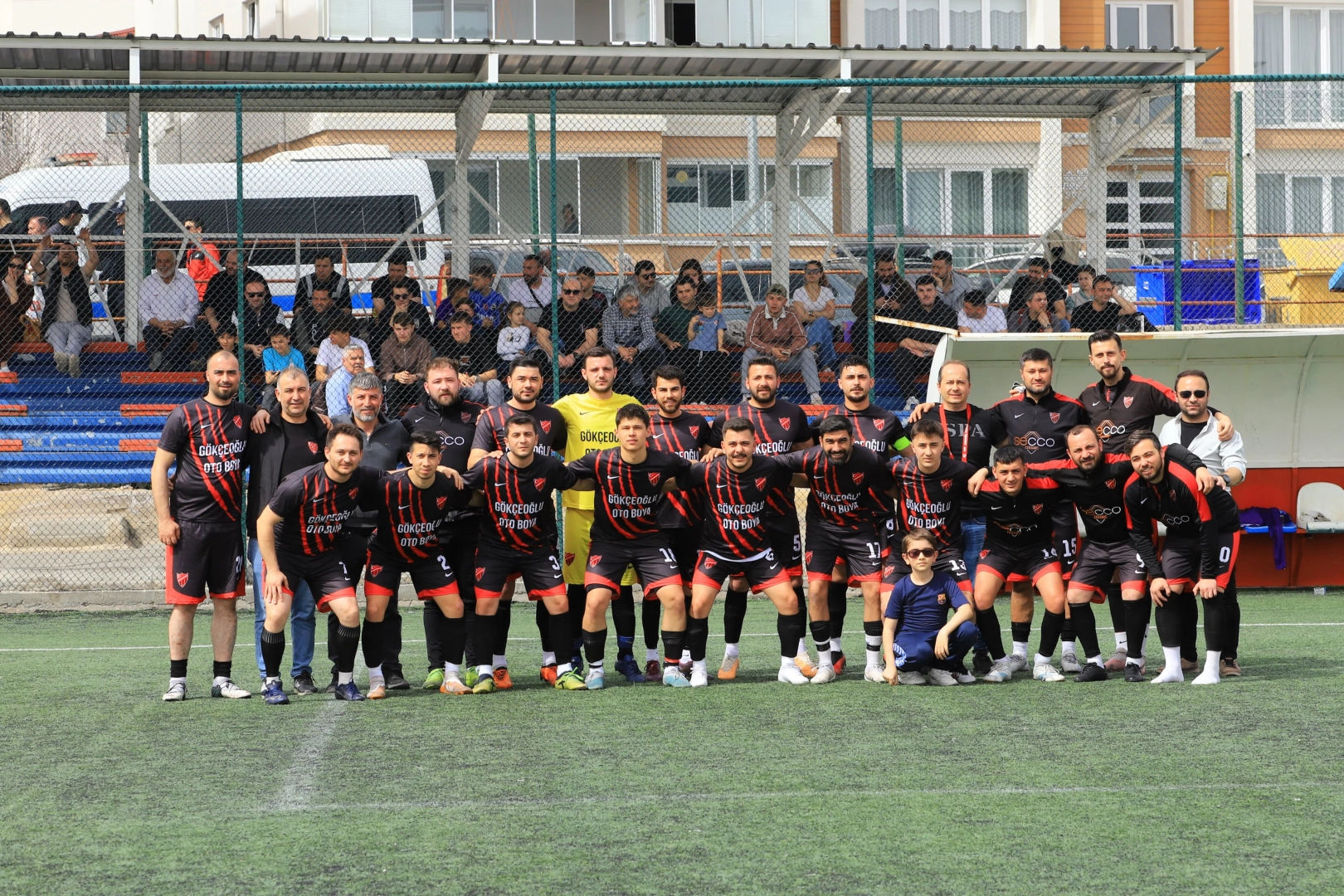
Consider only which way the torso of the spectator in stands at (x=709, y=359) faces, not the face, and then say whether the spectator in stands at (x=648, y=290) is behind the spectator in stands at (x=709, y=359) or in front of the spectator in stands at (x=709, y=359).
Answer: behind

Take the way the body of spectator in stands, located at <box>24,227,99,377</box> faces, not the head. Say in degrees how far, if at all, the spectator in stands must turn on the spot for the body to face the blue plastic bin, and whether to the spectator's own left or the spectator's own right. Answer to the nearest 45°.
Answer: approximately 90° to the spectator's own left

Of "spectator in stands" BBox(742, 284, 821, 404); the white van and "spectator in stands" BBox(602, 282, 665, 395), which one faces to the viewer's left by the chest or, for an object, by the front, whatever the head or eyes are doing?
the white van

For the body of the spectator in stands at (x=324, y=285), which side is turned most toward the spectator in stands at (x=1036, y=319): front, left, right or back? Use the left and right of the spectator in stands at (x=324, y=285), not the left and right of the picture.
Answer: left

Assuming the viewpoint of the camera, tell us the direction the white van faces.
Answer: facing to the left of the viewer

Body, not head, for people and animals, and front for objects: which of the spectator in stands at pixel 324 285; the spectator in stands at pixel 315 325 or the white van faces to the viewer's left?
the white van

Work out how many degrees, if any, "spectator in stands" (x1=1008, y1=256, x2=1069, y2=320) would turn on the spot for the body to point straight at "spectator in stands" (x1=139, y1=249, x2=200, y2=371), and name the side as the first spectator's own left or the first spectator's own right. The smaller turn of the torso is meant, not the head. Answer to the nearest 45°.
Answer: approximately 90° to the first spectator's own right
